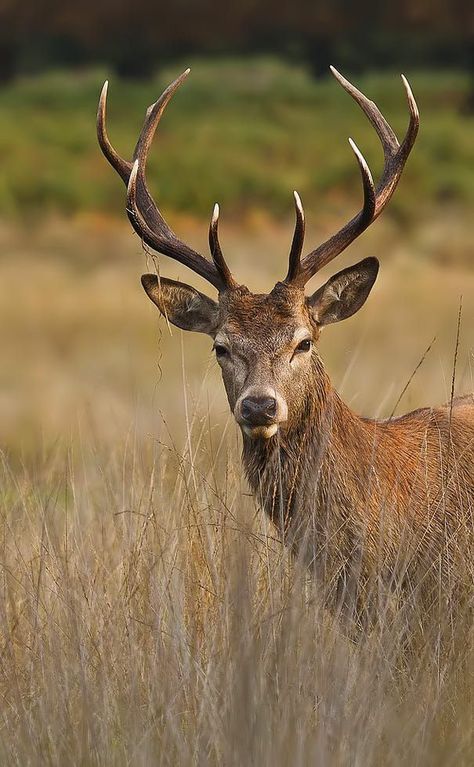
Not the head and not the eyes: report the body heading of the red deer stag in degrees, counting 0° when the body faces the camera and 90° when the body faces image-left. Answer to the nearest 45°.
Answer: approximately 45°
